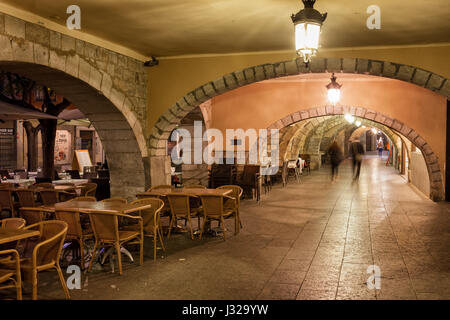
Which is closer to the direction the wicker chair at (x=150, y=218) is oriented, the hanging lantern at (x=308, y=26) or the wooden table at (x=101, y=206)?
the wooden table

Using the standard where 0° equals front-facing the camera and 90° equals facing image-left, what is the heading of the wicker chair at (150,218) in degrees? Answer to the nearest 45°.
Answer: approximately 90°

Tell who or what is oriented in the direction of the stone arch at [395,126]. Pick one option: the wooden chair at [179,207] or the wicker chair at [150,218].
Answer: the wooden chair

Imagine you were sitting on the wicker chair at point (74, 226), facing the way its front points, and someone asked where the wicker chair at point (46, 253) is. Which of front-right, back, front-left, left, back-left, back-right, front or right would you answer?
back-right

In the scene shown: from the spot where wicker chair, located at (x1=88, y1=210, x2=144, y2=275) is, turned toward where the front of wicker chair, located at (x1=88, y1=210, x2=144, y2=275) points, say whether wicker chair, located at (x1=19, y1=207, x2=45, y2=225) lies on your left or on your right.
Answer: on your left

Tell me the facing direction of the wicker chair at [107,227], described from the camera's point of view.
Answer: facing away from the viewer and to the right of the viewer
